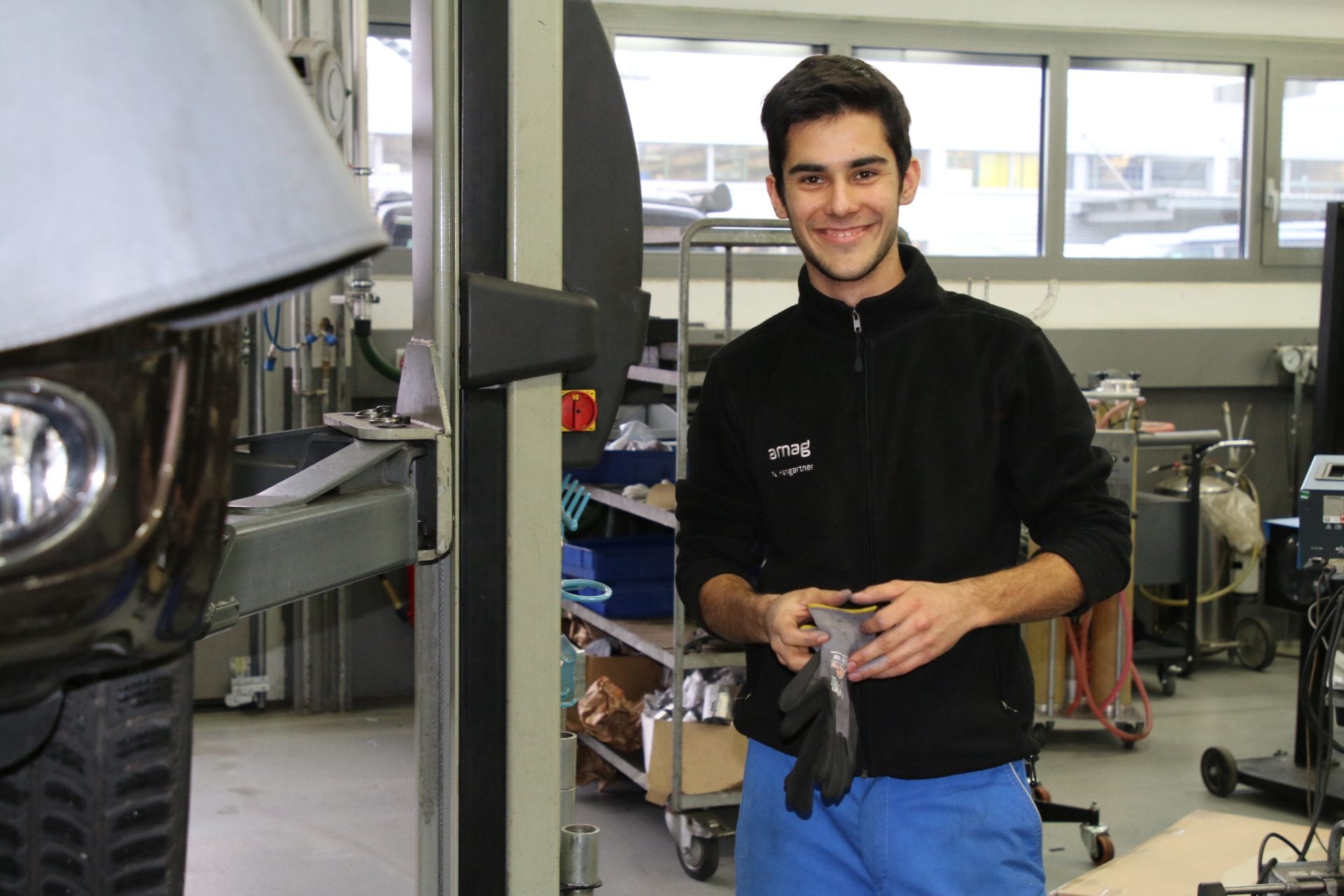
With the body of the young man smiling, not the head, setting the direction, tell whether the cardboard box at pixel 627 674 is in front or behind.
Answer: behind

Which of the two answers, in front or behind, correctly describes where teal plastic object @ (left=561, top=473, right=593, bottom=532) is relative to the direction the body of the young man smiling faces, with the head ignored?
behind

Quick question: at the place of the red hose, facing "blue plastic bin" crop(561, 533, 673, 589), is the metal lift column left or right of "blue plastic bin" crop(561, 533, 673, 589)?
left

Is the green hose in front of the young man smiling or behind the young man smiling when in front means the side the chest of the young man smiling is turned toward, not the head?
behind

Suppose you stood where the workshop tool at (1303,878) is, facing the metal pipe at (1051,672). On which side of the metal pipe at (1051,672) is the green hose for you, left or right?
left

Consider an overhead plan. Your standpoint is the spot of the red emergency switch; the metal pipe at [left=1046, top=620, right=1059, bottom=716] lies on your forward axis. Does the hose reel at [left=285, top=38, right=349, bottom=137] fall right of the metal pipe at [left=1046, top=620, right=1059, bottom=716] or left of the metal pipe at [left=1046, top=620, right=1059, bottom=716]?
left

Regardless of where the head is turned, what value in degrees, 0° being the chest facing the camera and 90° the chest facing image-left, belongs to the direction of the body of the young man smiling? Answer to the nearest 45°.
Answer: approximately 0°

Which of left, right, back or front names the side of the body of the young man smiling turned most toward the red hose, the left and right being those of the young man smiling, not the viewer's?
back
